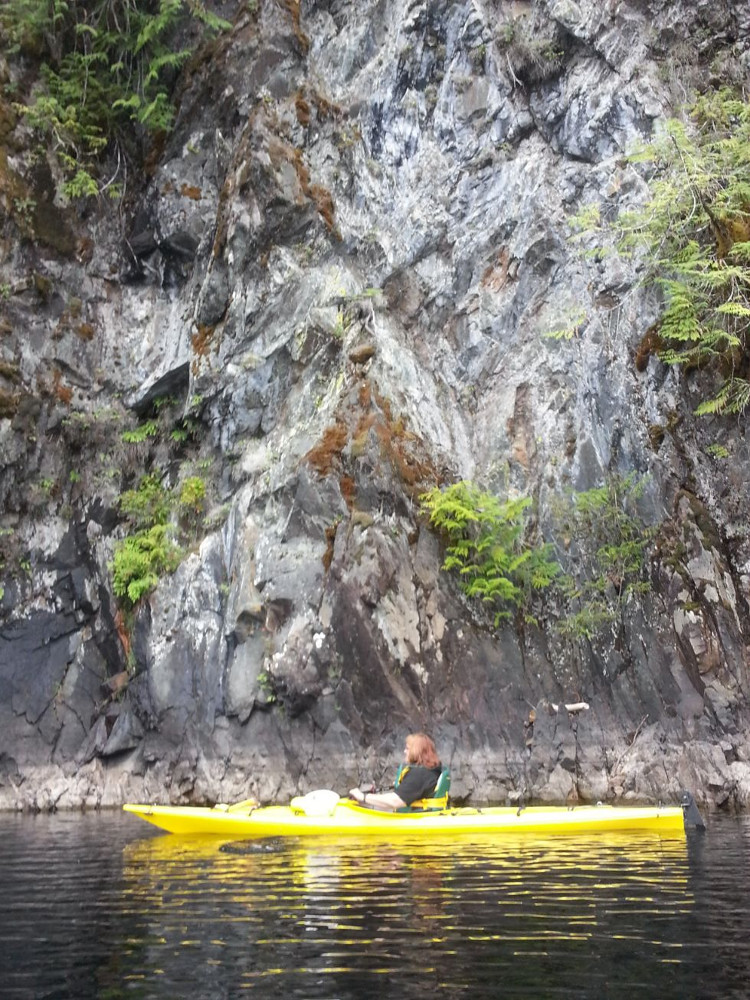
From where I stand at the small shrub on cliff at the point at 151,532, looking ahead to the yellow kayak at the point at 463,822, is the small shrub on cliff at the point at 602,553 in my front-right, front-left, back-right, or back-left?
front-left

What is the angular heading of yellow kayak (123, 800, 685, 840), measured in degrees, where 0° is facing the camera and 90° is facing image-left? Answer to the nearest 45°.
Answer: approximately 90°

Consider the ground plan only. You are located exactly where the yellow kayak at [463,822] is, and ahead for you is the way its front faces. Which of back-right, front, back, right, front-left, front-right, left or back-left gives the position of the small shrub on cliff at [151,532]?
front-right

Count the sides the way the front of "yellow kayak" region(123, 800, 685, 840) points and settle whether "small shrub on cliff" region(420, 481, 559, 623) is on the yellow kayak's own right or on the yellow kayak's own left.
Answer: on the yellow kayak's own right

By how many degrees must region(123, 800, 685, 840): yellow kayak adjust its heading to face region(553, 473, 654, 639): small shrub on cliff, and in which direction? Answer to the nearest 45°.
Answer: approximately 135° to its right

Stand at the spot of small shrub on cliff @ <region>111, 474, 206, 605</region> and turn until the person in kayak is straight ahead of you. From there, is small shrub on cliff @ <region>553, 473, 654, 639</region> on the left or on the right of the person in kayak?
left

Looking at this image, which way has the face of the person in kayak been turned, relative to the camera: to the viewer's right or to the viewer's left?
to the viewer's left
